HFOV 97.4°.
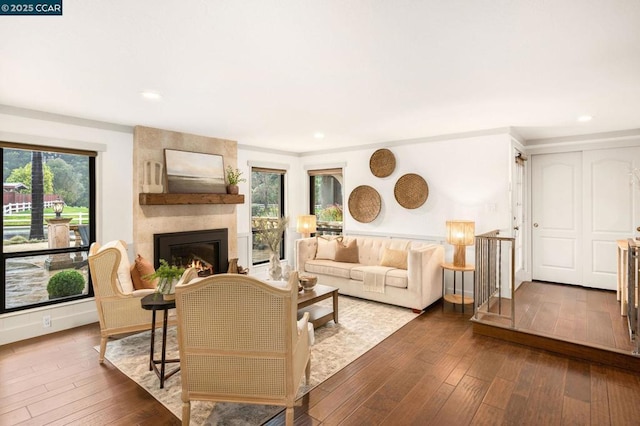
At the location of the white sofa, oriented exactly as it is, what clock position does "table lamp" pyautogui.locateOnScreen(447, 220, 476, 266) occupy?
The table lamp is roughly at 8 o'clock from the white sofa.

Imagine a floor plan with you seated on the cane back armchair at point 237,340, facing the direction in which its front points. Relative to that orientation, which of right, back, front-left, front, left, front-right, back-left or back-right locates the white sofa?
front-right

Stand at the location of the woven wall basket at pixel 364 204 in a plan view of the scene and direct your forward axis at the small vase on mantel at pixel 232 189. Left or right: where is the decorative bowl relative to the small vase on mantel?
left

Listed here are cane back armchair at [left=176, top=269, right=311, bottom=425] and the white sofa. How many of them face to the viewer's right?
0

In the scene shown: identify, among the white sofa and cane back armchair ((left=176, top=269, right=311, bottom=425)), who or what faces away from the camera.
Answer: the cane back armchair

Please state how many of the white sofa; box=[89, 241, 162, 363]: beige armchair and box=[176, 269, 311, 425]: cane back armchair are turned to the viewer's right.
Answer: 1

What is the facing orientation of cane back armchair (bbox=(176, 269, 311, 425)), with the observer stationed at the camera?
facing away from the viewer

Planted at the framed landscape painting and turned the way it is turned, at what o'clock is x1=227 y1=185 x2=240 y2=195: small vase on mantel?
The small vase on mantel is roughly at 10 o'clock from the framed landscape painting.

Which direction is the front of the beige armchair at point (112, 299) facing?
to the viewer's right

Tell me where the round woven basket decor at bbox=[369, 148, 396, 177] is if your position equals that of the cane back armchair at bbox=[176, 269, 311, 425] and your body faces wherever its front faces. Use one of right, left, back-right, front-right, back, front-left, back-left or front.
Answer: front-right

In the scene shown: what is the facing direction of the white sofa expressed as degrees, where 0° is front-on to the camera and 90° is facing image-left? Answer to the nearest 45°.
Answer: approximately 45°

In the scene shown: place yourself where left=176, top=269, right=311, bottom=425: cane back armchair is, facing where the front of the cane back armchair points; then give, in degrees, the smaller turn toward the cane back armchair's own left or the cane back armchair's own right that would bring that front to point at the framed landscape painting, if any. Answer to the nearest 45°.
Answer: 0° — it already faces it

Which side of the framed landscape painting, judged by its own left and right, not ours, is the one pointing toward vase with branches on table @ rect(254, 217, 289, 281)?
front

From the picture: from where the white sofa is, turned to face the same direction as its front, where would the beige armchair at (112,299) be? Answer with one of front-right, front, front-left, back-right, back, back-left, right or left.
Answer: front

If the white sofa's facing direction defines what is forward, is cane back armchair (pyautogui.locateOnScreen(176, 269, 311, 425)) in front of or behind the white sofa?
in front

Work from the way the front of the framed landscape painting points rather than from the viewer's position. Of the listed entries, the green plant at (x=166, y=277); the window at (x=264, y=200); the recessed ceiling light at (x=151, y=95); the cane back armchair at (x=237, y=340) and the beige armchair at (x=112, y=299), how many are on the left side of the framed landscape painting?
1
